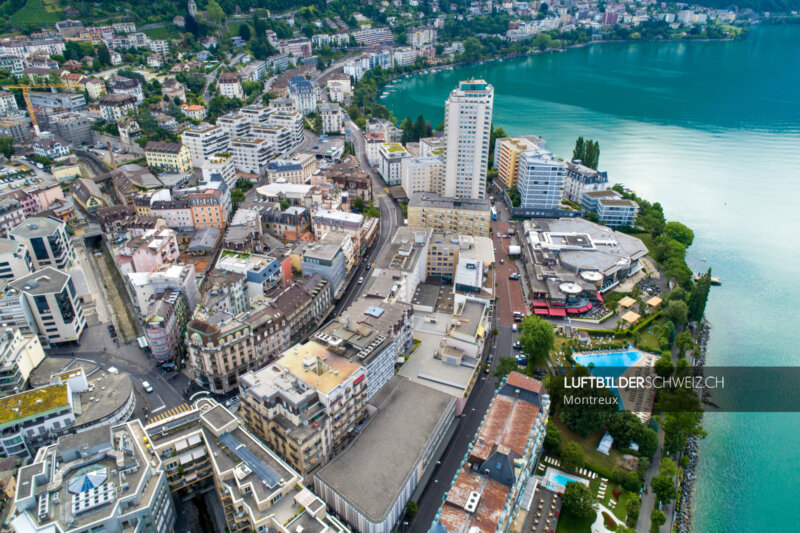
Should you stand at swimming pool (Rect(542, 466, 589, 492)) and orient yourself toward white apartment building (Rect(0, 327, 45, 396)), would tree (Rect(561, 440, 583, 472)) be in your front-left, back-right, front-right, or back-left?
back-right
